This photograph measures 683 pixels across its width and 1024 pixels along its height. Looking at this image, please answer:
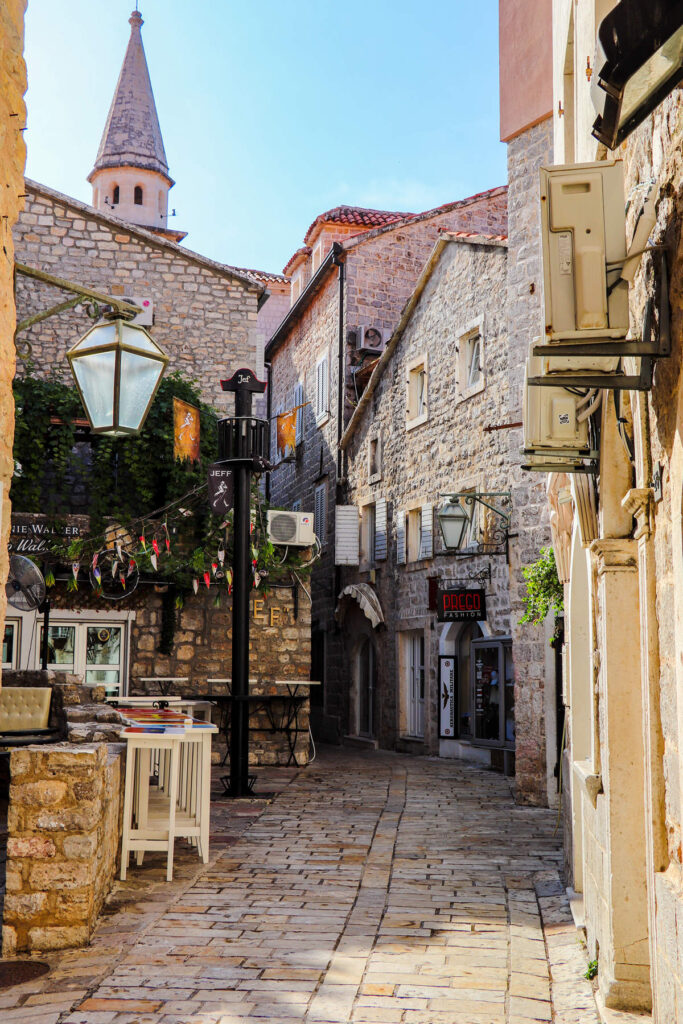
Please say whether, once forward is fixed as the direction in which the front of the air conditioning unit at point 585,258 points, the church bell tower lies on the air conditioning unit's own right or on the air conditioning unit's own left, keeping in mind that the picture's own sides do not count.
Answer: on the air conditioning unit's own right

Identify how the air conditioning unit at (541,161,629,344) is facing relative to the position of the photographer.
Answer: facing to the left of the viewer

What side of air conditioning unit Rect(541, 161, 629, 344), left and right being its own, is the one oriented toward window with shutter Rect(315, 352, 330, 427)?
right

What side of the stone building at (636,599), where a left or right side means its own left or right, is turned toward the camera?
left

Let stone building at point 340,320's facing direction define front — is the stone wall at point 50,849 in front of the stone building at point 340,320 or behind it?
in front

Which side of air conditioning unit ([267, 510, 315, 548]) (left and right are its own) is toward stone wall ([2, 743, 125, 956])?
front

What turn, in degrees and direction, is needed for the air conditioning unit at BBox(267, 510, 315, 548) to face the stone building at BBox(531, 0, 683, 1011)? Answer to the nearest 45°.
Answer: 0° — it already faces it

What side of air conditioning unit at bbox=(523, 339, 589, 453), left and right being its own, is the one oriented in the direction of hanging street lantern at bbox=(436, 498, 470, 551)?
right

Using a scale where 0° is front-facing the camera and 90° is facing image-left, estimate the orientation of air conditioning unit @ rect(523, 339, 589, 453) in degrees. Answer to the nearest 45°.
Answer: approximately 90°
